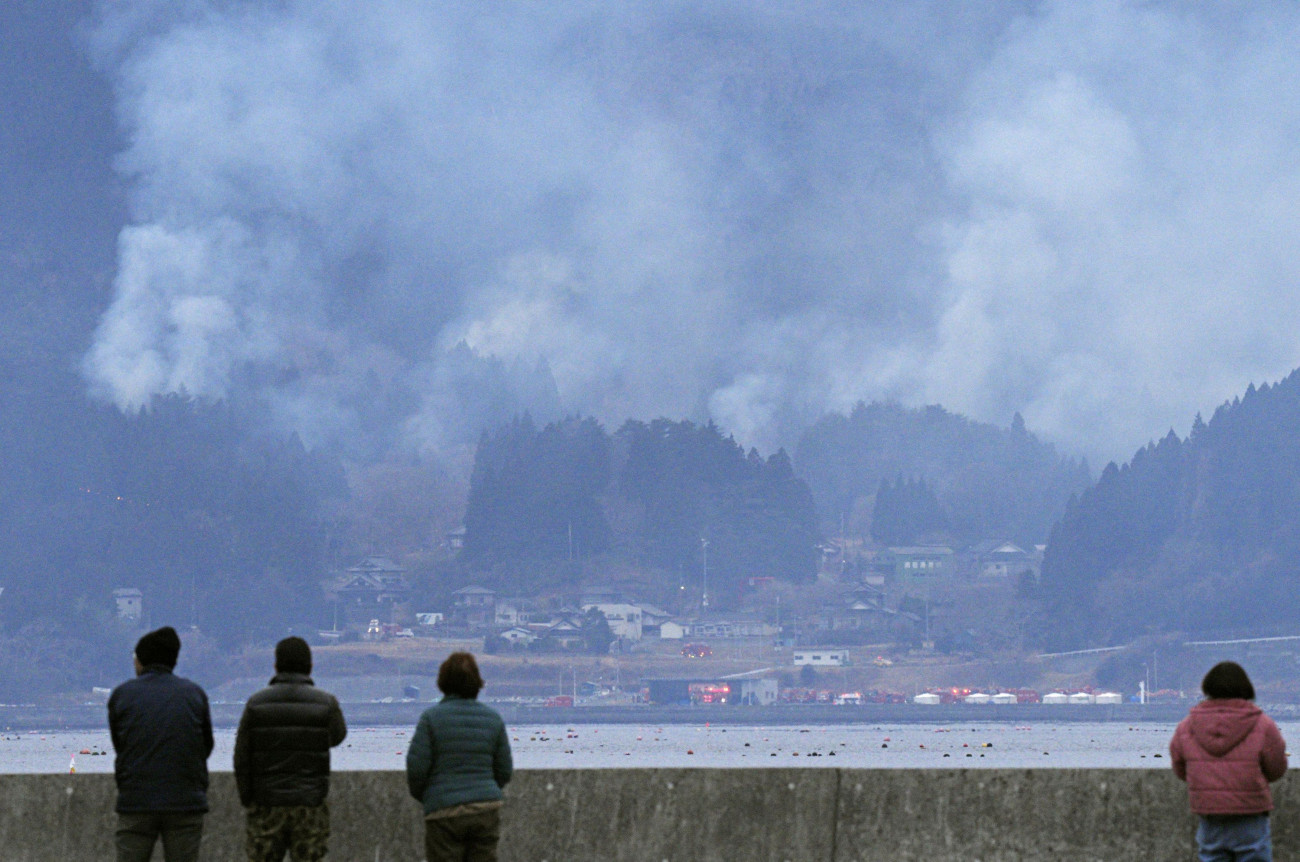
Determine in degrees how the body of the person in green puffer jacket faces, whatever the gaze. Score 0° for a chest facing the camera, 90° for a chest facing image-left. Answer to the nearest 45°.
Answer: approximately 180°

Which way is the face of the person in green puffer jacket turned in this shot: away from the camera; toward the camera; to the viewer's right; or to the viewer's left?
away from the camera

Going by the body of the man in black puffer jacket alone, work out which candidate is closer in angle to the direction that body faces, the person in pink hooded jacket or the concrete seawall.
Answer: the concrete seawall

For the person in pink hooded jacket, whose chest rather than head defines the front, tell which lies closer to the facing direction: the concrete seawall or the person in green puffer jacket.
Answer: the concrete seawall

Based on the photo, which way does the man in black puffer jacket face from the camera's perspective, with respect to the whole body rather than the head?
away from the camera

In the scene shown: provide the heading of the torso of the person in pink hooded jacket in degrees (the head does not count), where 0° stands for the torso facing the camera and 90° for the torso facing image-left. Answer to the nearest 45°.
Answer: approximately 180°

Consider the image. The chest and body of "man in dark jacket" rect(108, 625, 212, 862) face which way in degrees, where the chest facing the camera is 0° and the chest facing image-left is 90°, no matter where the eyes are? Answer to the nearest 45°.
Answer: approximately 180°

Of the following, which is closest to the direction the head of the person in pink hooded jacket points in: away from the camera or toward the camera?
away from the camera

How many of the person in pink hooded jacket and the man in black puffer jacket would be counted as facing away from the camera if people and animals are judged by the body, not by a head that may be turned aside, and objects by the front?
2
